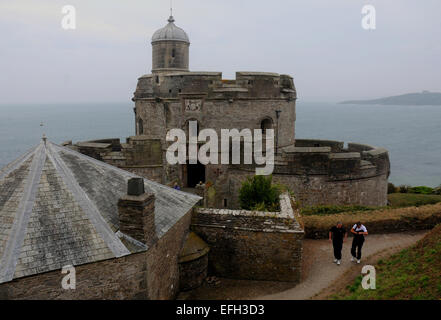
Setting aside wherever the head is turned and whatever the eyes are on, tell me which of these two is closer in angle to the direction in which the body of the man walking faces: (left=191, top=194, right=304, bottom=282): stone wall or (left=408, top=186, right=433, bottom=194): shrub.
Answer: the stone wall

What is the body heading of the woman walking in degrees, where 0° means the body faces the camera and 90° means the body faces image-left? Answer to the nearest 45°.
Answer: approximately 0°

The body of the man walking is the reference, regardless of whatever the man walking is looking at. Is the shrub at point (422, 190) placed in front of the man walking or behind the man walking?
behind

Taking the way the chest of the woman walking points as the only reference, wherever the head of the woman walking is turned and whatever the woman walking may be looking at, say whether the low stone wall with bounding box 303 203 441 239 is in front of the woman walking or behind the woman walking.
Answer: behind

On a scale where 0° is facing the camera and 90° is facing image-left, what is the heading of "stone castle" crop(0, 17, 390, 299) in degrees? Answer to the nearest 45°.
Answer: approximately 0°

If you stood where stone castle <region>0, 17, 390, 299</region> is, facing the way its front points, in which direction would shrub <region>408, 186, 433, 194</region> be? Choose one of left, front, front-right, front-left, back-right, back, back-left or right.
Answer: back-left

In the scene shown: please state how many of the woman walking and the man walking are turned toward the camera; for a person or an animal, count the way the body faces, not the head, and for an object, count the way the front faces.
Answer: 2

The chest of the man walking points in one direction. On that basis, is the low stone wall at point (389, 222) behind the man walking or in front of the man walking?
behind

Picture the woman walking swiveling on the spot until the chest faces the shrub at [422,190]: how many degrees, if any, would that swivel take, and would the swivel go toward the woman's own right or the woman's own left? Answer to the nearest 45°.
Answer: approximately 180°
